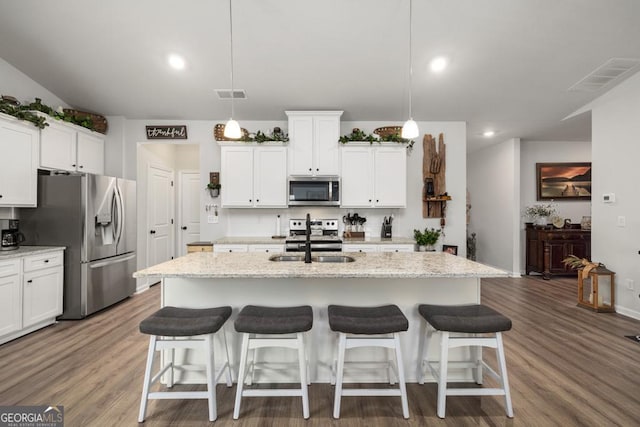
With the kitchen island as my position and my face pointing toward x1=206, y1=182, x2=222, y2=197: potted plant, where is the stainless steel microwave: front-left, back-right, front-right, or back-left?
front-right

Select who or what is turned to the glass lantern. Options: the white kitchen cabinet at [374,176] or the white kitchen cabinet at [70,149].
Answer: the white kitchen cabinet at [70,149]

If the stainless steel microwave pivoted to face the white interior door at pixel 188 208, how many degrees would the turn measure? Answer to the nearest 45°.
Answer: approximately 135° to its right

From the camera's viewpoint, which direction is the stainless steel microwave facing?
toward the camera

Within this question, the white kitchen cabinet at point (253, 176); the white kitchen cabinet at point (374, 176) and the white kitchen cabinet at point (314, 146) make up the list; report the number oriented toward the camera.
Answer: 3

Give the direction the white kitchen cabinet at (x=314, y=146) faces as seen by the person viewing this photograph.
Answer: facing the viewer

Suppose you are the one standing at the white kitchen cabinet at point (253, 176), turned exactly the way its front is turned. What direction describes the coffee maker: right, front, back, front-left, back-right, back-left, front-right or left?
right

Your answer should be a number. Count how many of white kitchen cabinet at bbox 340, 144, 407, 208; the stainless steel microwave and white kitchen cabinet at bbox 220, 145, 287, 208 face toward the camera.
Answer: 3

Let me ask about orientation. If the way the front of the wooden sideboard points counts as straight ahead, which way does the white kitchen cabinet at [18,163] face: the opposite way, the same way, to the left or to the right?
to the left

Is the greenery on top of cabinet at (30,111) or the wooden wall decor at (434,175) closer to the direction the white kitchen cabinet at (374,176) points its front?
the greenery on top of cabinet

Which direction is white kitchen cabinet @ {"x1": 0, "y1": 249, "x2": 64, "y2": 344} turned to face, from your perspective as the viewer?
facing the viewer and to the right of the viewer

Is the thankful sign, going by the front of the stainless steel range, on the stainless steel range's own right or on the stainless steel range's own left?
on the stainless steel range's own right

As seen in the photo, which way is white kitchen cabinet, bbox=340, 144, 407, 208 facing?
toward the camera

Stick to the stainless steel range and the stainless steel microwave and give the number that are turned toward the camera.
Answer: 2

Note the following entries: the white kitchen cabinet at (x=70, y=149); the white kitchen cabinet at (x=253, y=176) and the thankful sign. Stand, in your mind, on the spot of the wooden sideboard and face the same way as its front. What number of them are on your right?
3

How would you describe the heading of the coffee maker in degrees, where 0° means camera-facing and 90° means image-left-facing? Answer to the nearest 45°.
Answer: approximately 315°
